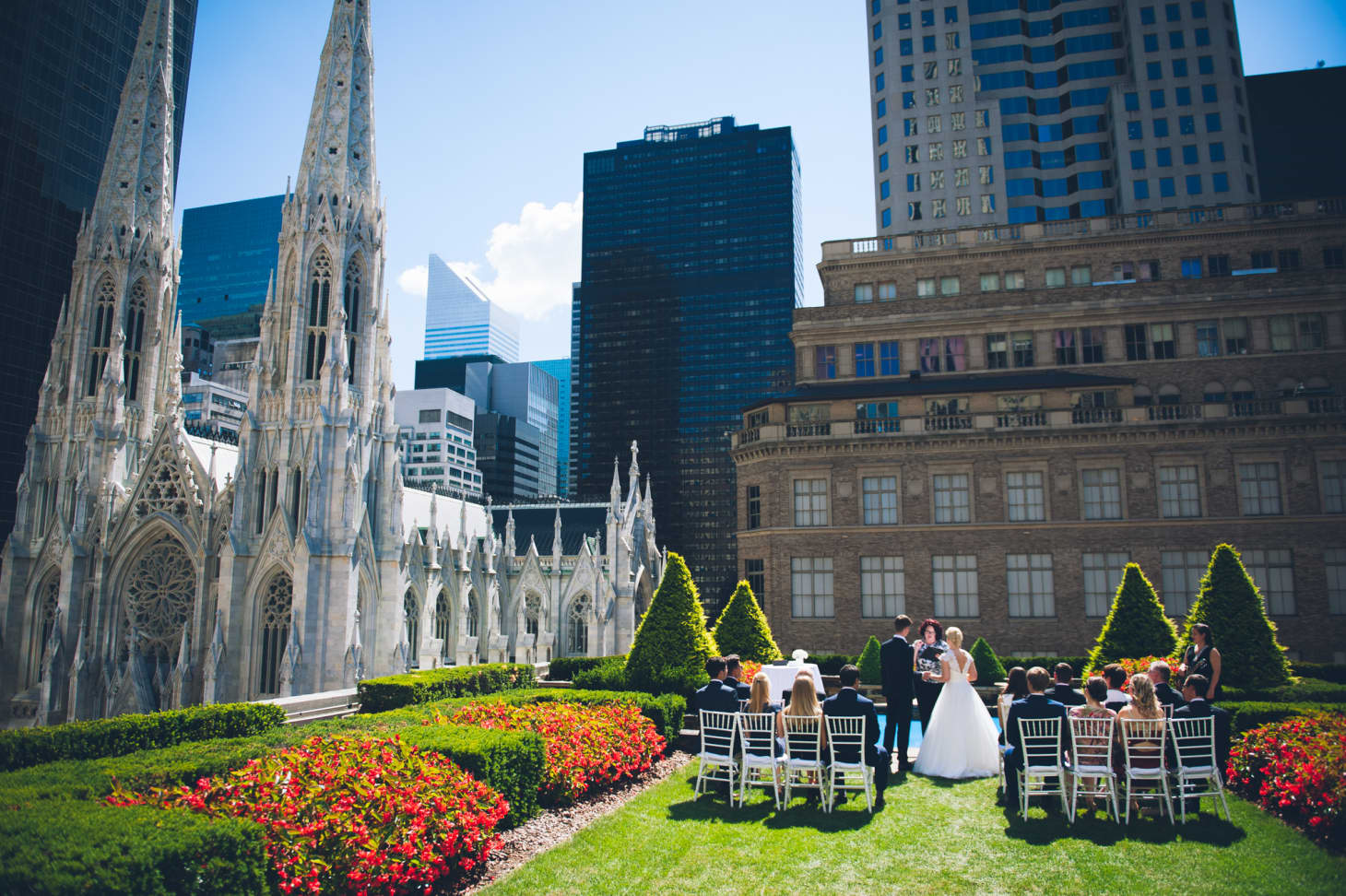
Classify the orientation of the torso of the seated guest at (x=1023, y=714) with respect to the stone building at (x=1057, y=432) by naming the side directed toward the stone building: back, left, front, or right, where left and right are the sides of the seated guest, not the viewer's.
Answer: front

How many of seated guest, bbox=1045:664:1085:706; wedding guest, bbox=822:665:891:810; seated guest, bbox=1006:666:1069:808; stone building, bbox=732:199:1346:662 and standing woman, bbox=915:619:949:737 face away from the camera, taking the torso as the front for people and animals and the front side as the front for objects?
3

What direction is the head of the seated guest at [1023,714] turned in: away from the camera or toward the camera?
away from the camera

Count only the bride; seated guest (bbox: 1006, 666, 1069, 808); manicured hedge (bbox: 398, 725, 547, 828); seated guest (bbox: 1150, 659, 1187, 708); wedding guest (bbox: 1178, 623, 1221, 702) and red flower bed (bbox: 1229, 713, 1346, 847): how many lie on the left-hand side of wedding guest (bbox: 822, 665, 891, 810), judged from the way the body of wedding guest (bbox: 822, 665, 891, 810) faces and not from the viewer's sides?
1

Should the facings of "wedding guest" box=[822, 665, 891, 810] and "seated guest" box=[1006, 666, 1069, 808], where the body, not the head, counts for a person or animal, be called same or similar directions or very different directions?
same or similar directions

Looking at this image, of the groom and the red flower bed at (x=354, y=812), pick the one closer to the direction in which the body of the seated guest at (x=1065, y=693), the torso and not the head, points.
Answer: the groom

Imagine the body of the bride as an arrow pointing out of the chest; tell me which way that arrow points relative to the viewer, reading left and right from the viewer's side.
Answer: facing away from the viewer and to the left of the viewer

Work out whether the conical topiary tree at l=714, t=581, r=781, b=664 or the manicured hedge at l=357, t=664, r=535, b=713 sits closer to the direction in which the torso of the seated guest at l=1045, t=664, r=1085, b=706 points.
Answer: the conical topiary tree

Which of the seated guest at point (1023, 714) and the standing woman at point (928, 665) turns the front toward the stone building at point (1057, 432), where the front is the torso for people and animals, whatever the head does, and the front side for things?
the seated guest

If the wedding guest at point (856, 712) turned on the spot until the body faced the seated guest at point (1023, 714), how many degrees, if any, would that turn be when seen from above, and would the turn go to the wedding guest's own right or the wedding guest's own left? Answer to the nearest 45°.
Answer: approximately 90° to the wedding guest's own right

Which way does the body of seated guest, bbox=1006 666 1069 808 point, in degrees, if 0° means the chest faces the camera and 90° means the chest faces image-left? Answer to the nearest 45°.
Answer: approximately 180°

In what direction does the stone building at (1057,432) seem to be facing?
toward the camera

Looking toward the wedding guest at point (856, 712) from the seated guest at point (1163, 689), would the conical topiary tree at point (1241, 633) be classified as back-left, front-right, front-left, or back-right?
back-right

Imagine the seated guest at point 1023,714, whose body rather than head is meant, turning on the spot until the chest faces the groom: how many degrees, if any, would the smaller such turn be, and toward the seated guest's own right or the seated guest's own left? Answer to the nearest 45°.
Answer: approximately 45° to the seated guest's own left

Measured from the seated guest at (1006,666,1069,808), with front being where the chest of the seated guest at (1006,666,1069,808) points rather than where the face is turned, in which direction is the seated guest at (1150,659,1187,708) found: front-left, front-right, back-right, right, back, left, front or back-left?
front-right

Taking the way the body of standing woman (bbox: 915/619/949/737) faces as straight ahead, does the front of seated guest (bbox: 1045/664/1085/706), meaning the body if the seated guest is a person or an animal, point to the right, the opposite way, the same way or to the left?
the opposite way

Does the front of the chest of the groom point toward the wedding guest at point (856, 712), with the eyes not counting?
no

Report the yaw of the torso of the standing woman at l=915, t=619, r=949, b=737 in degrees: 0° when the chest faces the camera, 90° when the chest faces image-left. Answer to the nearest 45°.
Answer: approximately 0°

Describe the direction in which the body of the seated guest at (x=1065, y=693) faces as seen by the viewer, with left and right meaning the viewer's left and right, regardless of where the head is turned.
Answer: facing away from the viewer

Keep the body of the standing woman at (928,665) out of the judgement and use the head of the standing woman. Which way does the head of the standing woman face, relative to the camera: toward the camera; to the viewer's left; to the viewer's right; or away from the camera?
toward the camera

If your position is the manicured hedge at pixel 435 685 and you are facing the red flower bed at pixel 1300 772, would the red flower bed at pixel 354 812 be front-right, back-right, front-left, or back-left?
front-right
